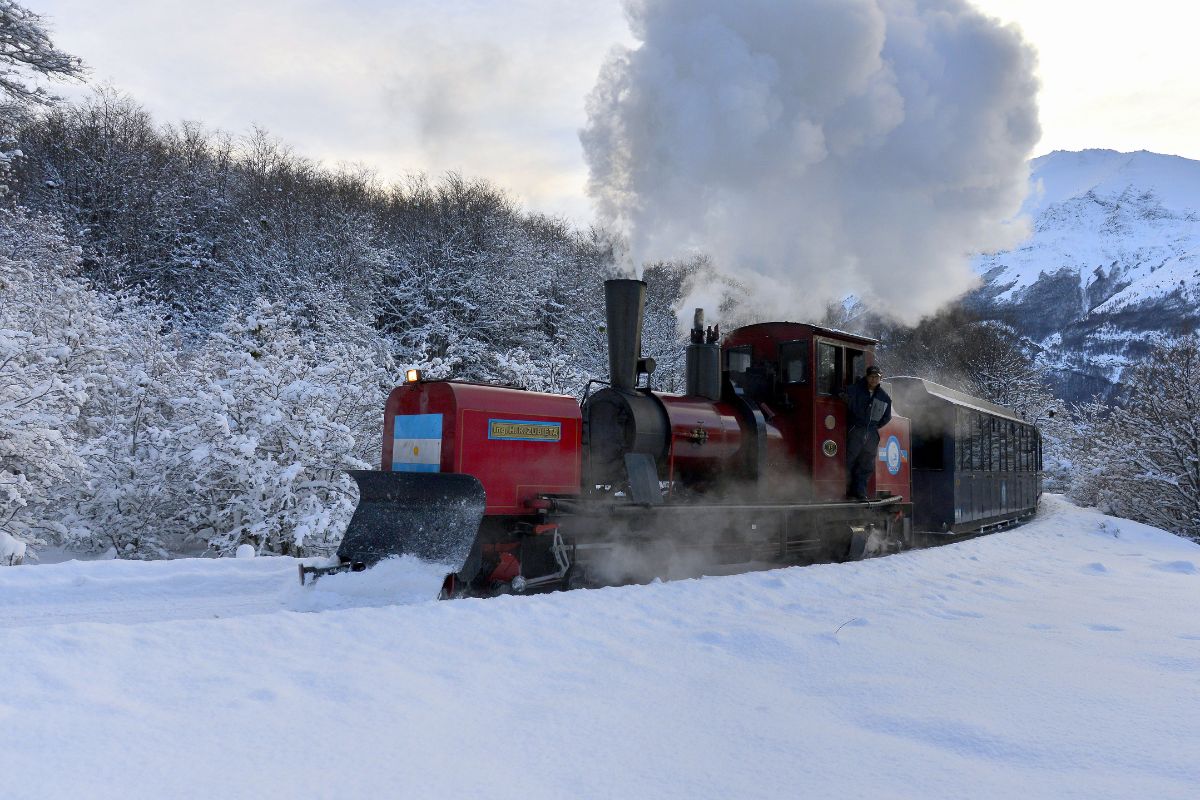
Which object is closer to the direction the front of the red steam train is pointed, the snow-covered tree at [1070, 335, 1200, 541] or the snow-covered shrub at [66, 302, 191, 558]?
the snow-covered shrub

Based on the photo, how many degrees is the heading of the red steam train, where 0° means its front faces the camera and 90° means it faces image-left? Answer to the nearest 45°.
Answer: approximately 45°

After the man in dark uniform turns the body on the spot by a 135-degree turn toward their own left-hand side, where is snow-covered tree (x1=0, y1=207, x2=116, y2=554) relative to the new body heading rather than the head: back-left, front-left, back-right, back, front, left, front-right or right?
back-left

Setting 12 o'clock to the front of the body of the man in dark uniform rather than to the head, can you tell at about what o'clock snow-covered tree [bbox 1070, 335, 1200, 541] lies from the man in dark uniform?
The snow-covered tree is roughly at 7 o'clock from the man in dark uniform.

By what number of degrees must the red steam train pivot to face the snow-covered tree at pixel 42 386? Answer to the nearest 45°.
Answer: approximately 45° to its right

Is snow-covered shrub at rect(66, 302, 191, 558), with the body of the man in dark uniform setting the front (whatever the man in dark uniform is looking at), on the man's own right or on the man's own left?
on the man's own right

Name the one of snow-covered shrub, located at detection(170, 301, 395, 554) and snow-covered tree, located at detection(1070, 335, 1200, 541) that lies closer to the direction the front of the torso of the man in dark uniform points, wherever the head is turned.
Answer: the snow-covered shrub

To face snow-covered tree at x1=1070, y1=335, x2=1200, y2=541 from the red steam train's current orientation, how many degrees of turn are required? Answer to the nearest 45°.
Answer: approximately 180°

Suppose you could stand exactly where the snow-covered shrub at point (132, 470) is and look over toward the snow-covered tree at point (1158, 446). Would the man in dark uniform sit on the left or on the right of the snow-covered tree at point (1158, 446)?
right

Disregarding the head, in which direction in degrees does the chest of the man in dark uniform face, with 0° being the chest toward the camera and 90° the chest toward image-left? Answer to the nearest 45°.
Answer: approximately 0°

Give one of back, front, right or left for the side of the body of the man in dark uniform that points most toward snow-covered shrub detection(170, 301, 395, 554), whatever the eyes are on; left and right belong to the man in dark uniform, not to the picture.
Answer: right
